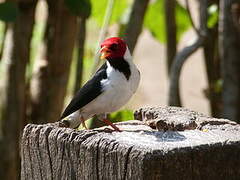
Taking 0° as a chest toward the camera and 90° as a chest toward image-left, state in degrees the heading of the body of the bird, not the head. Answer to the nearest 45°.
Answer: approximately 315°

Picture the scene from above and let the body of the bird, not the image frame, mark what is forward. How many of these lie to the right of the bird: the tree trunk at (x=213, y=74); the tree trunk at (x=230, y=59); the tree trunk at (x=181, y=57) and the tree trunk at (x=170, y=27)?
0

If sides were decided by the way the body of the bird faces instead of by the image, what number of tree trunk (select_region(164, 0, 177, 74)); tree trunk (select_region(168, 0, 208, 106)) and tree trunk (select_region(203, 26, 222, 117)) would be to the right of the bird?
0

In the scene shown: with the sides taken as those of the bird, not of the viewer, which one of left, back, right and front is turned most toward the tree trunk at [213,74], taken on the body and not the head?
left

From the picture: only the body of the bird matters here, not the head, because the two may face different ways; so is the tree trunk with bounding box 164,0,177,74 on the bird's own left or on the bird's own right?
on the bird's own left

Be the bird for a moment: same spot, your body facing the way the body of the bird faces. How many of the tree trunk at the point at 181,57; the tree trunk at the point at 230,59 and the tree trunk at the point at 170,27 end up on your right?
0

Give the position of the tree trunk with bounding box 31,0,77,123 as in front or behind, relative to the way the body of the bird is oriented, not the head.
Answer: behind

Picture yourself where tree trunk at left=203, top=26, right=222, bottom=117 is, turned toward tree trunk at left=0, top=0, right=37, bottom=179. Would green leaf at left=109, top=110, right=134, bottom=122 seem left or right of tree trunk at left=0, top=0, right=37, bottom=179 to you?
left

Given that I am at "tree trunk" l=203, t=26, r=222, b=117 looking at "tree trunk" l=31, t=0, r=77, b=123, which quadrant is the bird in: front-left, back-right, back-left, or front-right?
front-left

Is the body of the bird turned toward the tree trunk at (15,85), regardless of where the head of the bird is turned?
no

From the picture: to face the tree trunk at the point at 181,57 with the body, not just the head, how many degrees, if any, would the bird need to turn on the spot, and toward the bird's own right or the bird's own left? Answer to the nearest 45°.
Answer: approximately 90° to the bird's own left
